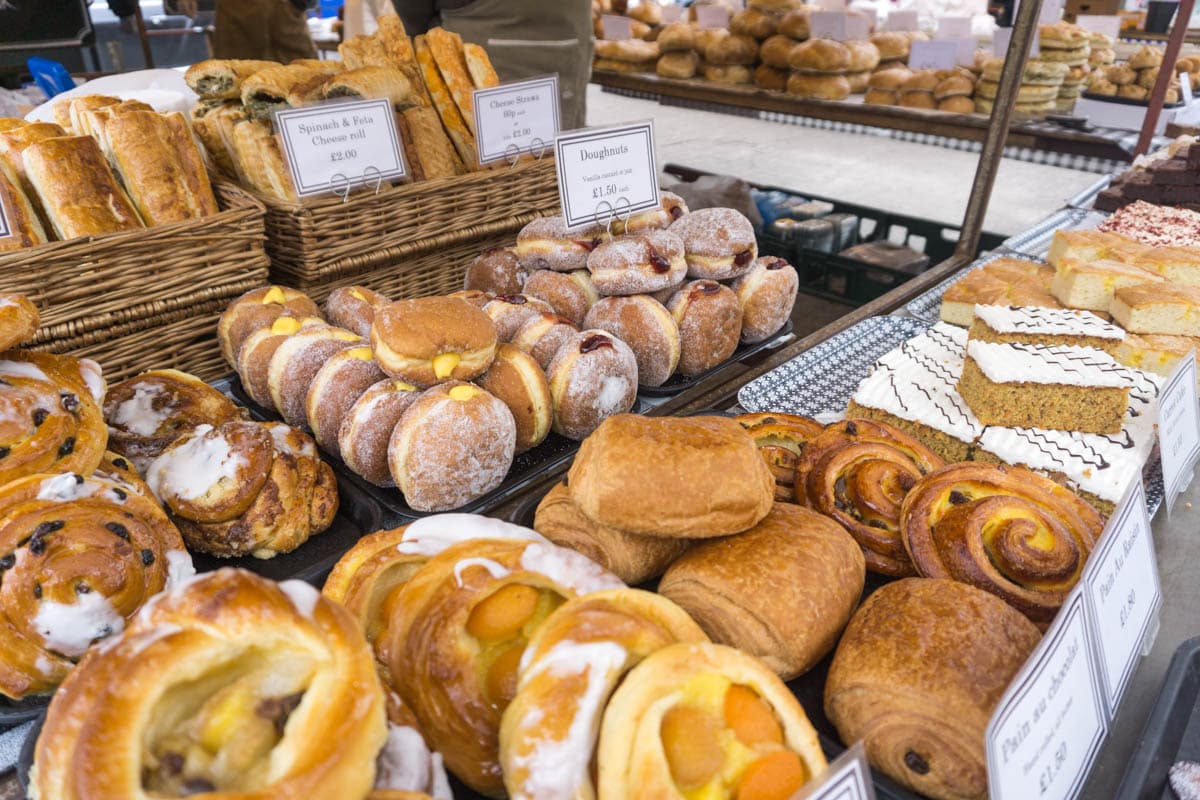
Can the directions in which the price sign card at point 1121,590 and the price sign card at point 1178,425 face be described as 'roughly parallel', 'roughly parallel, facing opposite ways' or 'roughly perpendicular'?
roughly parallel

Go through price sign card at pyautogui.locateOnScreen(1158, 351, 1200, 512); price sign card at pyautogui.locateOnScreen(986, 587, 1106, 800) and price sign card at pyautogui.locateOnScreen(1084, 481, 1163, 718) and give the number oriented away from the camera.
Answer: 0

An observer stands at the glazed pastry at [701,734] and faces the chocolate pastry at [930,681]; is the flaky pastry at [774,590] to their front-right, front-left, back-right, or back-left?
front-left

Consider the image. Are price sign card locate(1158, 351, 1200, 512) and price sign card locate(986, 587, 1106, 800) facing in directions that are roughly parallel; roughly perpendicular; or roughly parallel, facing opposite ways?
roughly parallel

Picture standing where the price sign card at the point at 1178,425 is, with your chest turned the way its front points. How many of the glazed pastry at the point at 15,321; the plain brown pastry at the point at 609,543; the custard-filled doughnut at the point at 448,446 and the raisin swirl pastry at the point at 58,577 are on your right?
4
